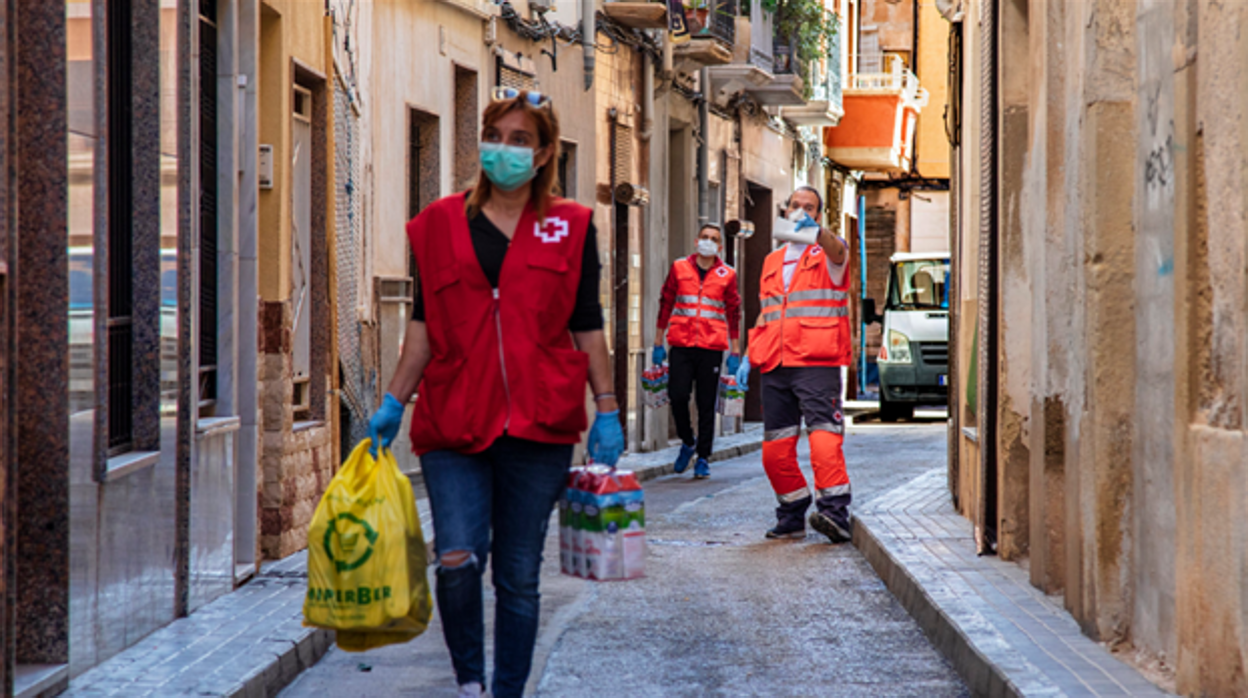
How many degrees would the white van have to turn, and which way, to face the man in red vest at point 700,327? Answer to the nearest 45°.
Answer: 0° — it already faces them

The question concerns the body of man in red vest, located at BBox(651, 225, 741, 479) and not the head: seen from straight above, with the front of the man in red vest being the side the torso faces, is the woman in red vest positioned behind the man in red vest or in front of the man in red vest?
in front

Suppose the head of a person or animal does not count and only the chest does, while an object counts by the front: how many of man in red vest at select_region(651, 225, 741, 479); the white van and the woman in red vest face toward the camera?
3

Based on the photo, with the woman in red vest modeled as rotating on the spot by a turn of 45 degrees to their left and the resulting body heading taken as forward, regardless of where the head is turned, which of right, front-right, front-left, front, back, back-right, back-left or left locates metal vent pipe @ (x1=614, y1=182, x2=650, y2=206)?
back-left

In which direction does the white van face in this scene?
toward the camera

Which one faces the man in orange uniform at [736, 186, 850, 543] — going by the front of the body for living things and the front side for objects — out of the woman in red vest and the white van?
the white van

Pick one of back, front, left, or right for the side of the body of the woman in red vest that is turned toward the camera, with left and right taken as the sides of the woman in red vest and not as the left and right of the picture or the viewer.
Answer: front

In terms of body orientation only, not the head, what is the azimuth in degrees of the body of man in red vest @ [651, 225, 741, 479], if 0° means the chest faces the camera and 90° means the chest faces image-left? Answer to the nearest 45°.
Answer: approximately 0°

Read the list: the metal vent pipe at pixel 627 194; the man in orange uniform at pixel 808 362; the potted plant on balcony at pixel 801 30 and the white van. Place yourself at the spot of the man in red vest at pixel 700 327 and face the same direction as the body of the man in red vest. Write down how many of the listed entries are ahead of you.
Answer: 1

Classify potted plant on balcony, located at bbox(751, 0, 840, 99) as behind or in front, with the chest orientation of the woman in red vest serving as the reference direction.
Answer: behind
